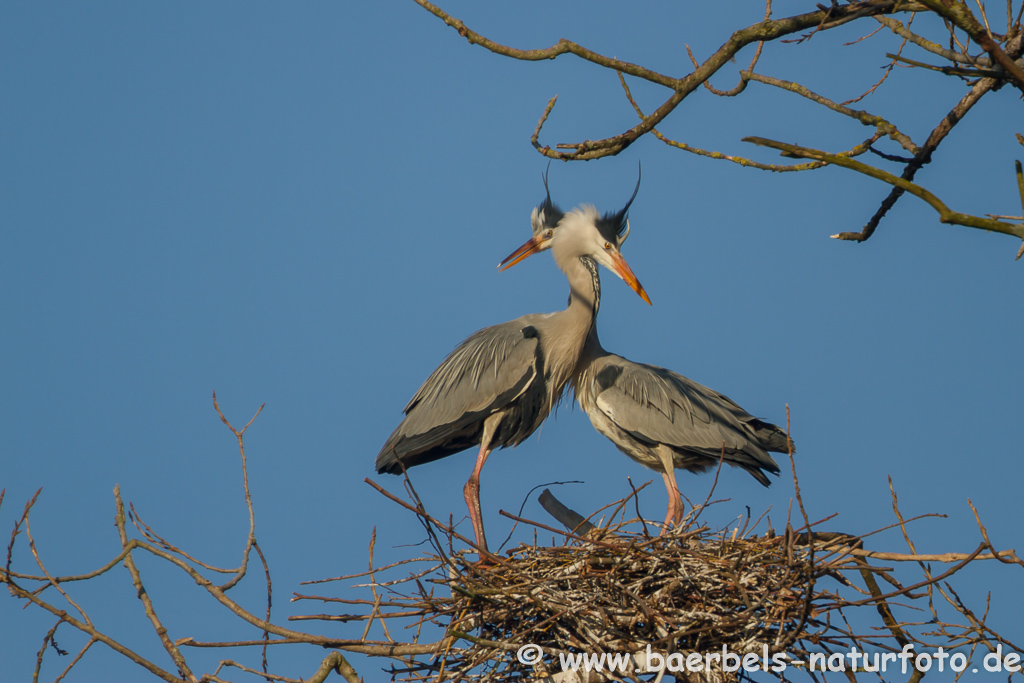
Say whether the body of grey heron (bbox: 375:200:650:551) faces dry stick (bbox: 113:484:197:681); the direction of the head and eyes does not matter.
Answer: no

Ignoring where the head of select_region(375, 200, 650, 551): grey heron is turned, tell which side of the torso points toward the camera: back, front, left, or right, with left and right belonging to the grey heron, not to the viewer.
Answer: right

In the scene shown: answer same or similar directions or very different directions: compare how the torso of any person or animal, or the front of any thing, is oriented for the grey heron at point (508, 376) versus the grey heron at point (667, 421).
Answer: very different directions

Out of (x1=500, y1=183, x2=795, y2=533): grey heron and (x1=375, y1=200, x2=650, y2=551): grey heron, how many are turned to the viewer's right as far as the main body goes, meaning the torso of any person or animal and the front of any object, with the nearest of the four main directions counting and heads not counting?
1

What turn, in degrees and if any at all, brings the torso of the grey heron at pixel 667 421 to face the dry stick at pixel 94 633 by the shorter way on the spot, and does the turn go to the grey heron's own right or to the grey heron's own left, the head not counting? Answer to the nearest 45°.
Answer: approximately 45° to the grey heron's own left

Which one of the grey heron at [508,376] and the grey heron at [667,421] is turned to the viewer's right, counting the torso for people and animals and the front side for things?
the grey heron at [508,376]

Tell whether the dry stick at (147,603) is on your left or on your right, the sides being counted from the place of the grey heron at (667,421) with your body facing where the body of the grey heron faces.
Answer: on your left

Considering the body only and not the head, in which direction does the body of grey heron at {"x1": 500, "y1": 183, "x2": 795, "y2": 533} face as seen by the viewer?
to the viewer's left

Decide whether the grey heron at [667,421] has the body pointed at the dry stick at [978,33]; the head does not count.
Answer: no

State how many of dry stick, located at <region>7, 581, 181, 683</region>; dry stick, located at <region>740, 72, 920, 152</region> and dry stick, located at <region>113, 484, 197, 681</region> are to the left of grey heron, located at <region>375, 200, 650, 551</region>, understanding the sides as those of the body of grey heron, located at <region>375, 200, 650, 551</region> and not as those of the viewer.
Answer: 0
